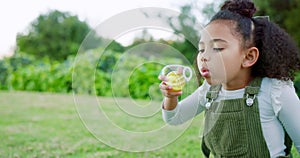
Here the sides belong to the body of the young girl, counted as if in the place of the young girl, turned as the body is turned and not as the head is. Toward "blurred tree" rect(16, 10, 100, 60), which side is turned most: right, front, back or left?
right

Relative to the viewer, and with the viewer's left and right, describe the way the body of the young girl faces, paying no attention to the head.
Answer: facing the viewer and to the left of the viewer
